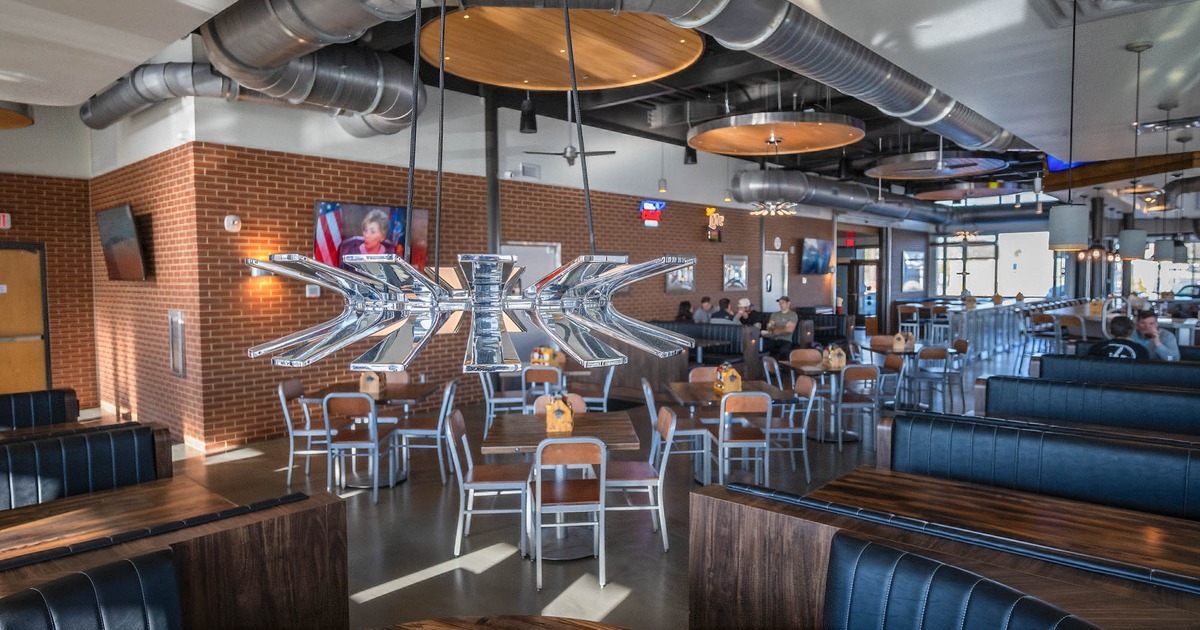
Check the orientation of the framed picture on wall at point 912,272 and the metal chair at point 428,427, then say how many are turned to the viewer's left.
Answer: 1

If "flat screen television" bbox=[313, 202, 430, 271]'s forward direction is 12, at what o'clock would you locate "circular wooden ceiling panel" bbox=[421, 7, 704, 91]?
The circular wooden ceiling panel is roughly at 11 o'clock from the flat screen television.

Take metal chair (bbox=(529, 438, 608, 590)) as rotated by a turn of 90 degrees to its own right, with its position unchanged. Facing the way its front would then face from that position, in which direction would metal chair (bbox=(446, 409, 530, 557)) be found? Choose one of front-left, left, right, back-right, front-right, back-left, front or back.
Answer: back-left

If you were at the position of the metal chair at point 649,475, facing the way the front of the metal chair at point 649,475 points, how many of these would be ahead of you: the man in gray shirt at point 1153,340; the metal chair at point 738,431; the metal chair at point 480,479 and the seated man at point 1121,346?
1

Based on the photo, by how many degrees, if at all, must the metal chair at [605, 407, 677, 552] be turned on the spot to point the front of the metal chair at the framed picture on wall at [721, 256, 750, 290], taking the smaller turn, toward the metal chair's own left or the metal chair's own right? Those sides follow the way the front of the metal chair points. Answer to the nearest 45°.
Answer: approximately 90° to the metal chair's own right

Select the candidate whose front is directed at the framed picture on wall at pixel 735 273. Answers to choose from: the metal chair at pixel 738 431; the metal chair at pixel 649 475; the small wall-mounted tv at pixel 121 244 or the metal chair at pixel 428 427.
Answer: the metal chair at pixel 738 431

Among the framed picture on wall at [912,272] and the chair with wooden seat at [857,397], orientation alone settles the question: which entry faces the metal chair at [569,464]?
the framed picture on wall

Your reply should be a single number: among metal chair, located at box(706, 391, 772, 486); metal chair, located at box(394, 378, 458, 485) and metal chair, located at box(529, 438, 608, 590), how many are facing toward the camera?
0

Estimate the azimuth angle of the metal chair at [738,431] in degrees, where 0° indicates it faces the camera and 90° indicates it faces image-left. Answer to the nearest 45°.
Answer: approximately 180°

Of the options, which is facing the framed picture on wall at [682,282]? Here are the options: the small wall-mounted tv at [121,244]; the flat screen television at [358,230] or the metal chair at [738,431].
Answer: the metal chair

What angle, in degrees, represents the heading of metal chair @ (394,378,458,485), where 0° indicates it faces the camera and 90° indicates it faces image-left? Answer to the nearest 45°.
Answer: approximately 90°

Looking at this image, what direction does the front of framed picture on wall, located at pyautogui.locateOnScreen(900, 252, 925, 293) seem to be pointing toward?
toward the camera

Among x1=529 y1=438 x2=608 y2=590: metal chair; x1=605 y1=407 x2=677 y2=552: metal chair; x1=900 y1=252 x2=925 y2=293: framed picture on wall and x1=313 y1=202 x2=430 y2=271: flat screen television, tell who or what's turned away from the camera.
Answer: x1=529 y1=438 x2=608 y2=590: metal chair

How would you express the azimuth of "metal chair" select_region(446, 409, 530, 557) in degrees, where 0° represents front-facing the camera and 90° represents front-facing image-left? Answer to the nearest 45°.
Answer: approximately 270°

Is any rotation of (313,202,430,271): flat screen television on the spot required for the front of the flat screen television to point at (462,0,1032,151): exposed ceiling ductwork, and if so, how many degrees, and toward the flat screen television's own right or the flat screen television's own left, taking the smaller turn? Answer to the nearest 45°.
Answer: approximately 45° to the flat screen television's own left

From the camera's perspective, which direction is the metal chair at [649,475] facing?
to the viewer's left

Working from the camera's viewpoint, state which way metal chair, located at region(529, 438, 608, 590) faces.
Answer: facing away from the viewer
